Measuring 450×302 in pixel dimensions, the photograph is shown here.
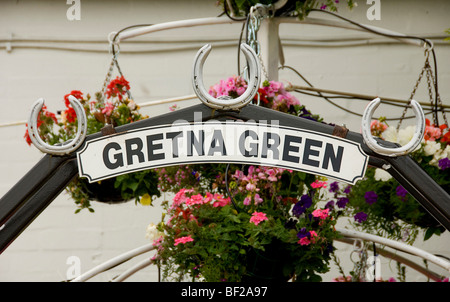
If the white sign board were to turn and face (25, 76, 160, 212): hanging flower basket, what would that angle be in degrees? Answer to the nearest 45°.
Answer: approximately 135° to its right

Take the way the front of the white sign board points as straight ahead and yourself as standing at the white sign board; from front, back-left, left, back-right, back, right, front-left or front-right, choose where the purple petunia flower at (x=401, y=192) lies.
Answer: back-left

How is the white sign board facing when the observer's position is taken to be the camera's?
facing the viewer

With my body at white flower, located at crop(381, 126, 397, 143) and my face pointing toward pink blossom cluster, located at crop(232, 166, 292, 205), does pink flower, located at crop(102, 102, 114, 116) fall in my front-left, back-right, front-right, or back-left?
front-right
